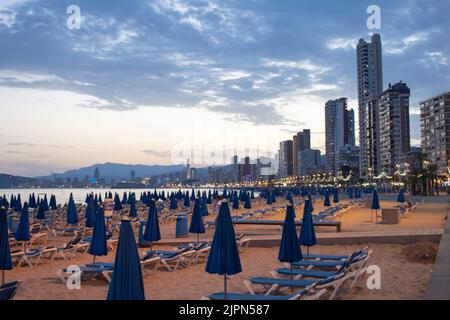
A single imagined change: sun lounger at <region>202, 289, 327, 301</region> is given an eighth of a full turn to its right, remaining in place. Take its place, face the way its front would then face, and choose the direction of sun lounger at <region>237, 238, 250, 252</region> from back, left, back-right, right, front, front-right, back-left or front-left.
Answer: front-right

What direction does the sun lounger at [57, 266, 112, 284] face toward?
to the viewer's left

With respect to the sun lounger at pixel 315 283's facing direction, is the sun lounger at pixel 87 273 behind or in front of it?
in front

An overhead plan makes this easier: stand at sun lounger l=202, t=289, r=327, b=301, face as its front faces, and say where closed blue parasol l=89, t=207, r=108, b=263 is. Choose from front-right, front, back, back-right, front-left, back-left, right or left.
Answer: front-right

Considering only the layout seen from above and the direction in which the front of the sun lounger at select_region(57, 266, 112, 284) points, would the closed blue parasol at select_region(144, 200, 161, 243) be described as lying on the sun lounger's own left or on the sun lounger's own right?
on the sun lounger's own right

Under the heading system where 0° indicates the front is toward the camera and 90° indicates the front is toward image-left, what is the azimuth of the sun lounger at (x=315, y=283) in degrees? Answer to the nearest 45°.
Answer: approximately 90°

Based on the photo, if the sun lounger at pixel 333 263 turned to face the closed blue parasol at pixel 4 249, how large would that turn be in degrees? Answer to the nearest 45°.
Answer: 0° — it already faces it

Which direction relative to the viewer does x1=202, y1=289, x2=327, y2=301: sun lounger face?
to the viewer's left

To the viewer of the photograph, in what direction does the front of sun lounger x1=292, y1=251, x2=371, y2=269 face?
facing to the left of the viewer

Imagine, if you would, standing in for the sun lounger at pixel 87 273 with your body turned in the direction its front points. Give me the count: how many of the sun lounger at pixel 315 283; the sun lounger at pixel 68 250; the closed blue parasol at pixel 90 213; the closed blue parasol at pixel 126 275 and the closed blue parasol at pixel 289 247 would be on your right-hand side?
2

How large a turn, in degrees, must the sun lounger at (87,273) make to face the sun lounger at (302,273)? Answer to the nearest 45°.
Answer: approximately 135° to its left

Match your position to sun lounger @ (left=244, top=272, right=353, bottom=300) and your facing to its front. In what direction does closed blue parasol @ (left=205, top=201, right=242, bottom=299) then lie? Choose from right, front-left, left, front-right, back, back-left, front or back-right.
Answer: front-left

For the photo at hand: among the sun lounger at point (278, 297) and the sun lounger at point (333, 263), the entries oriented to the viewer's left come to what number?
2

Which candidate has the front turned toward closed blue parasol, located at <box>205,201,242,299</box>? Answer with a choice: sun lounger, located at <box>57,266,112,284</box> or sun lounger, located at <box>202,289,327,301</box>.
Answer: sun lounger, located at <box>202,289,327,301</box>

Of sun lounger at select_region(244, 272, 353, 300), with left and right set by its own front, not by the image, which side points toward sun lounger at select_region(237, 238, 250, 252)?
right

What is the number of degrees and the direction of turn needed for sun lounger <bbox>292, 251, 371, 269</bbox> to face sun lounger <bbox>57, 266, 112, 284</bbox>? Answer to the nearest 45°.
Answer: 0° — it already faces it
